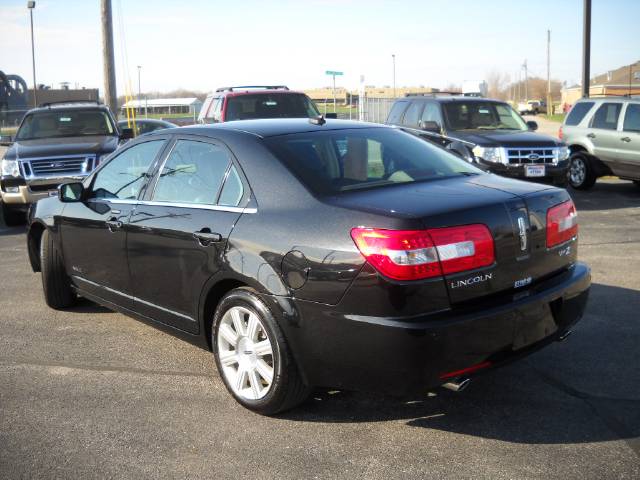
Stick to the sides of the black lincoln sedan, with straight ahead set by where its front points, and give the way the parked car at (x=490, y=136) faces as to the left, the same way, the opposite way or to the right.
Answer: the opposite way

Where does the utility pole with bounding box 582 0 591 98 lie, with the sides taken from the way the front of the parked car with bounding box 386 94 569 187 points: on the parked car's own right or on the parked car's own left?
on the parked car's own left

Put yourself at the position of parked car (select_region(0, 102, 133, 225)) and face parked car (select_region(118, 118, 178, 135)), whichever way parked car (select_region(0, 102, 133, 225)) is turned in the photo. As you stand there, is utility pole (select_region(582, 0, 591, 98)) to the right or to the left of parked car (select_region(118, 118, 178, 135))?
right

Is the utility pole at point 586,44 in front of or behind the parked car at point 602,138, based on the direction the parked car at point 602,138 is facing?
behind

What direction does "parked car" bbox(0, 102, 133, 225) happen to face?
toward the camera

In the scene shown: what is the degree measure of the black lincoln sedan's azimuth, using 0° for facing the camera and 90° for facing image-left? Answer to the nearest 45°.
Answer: approximately 135°

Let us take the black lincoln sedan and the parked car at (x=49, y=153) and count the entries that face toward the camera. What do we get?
1

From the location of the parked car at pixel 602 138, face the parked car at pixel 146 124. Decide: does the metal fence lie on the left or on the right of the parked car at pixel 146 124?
right

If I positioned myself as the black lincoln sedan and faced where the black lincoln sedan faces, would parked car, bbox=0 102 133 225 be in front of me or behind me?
in front
